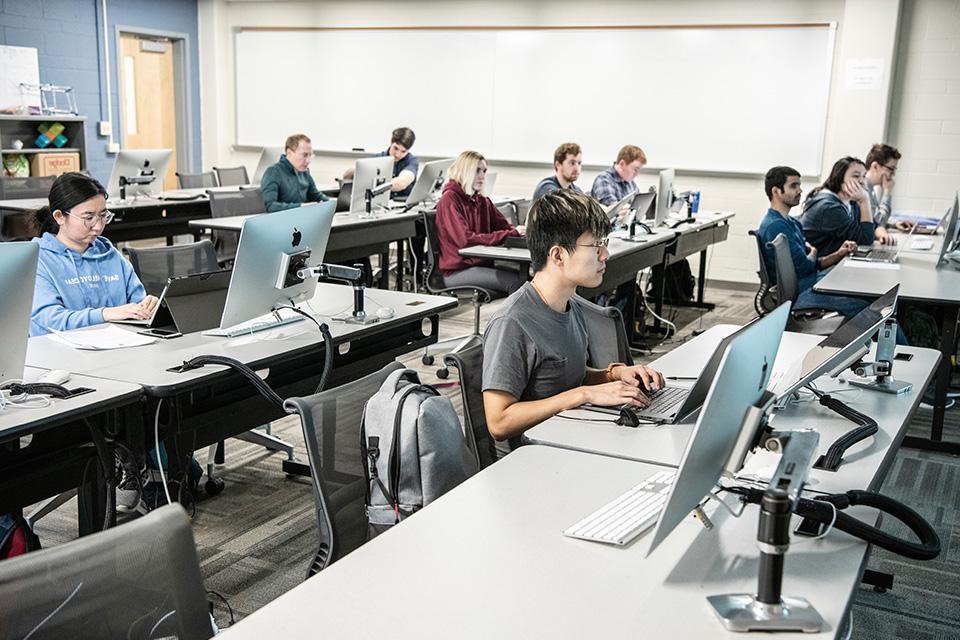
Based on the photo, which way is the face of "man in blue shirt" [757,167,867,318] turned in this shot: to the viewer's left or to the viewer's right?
to the viewer's right

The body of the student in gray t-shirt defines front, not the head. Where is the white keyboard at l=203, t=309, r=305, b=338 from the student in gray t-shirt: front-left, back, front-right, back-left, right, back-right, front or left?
back-left

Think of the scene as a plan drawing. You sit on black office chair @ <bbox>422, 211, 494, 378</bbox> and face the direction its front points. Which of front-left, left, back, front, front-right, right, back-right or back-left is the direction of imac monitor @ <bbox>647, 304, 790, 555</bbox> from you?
right

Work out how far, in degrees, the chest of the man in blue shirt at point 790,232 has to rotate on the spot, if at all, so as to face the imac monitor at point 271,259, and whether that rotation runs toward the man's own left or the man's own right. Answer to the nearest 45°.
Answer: approximately 135° to the man's own right

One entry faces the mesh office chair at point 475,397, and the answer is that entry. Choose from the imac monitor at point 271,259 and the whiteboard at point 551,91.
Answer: the whiteboard

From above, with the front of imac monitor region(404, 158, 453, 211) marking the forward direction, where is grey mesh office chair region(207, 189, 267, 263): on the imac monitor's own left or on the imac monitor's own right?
on the imac monitor's own left

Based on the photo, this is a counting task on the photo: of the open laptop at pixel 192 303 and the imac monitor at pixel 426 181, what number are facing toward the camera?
0

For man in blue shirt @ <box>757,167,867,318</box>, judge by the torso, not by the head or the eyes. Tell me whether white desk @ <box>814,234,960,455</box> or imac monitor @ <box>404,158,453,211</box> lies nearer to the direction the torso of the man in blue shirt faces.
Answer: the white desk

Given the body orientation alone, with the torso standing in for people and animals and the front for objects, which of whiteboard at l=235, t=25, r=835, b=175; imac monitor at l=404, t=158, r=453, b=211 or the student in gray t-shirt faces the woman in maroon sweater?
the whiteboard

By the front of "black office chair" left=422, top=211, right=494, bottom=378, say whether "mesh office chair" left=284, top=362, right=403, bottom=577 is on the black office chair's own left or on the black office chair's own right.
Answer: on the black office chair's own right

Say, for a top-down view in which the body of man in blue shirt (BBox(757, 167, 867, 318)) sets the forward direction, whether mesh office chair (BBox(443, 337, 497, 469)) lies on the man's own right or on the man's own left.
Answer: on the man's own right

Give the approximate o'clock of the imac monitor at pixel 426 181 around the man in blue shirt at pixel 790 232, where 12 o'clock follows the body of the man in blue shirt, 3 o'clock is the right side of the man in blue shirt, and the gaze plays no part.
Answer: The imac monitor is roughly at 7 o'clock from the man in blue shirt.

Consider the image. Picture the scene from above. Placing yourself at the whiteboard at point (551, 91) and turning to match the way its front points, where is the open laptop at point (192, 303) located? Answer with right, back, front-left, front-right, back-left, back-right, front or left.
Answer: front

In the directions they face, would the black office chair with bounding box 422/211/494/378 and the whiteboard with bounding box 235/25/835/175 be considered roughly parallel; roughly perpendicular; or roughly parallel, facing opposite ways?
roughly perpendicular

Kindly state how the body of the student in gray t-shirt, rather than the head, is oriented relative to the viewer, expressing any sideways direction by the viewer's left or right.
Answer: facing to the right of the viewer

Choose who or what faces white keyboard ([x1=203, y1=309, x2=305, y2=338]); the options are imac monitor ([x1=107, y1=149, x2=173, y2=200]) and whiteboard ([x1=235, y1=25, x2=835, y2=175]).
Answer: the whiteboard

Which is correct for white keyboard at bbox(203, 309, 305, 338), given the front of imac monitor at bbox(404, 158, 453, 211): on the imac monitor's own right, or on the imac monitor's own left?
on the imac monitor's own left

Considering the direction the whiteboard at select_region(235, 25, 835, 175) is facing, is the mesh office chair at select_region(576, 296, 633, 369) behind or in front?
in front

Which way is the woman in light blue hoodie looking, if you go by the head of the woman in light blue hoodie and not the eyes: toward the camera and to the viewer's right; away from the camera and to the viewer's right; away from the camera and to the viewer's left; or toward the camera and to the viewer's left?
toward the camera and to the viewer's right

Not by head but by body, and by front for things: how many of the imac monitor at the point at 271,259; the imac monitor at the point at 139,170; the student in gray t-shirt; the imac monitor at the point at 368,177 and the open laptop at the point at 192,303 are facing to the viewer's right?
1
